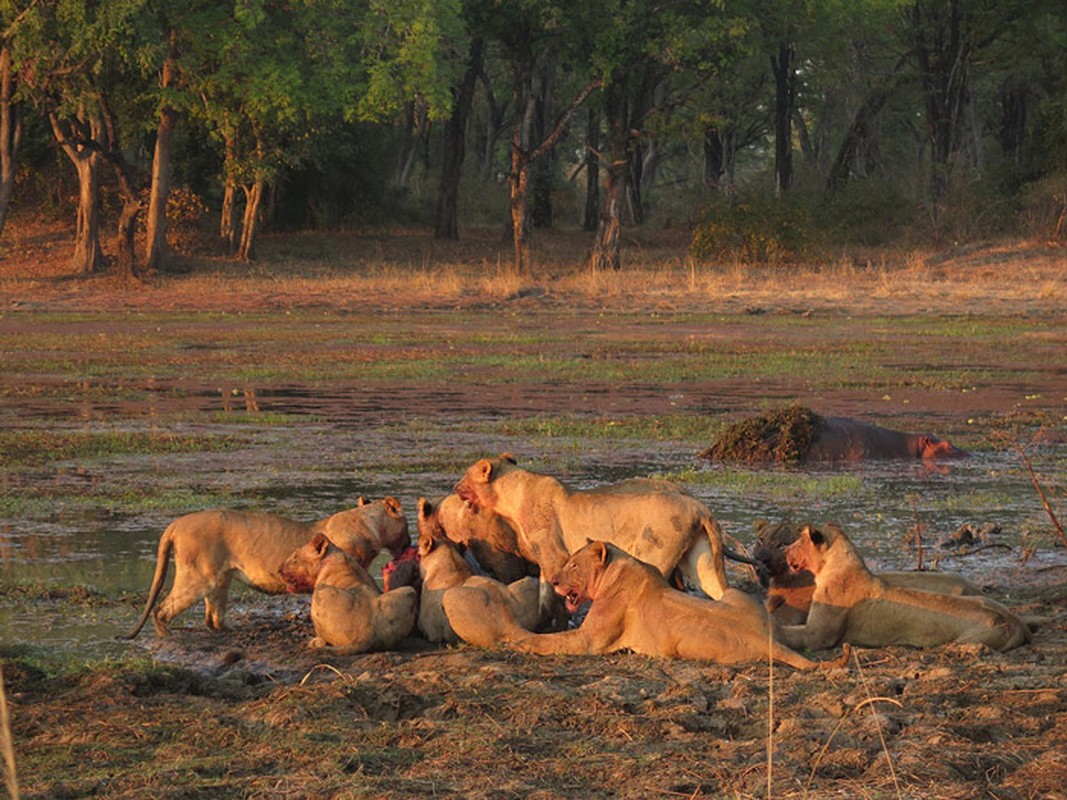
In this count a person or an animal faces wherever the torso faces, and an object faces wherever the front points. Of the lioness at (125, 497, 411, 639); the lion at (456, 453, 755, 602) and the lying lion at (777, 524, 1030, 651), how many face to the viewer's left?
2

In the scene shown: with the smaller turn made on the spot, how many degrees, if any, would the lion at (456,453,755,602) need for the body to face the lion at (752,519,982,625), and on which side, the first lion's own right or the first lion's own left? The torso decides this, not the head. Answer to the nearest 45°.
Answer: approximately 180°

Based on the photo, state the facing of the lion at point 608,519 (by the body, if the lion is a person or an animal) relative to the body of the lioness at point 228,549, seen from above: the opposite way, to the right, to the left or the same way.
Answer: the opposite way

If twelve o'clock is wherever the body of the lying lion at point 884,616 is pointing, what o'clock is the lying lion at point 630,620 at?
the lying lion at point 630,620 is roughly at 11 o'clock from the lying lion at point 884,616.

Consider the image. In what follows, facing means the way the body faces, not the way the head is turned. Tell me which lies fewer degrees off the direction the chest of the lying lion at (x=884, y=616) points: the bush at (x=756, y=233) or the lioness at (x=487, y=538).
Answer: the lioness

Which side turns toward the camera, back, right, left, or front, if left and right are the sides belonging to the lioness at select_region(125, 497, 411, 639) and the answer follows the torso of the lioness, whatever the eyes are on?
right

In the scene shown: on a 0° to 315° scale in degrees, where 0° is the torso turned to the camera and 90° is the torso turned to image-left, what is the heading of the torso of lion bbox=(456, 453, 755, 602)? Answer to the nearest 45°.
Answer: approximately 90°

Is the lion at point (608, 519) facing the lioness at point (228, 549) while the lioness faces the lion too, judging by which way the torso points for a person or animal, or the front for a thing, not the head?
yes

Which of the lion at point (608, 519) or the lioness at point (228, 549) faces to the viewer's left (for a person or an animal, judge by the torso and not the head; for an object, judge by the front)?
the lion

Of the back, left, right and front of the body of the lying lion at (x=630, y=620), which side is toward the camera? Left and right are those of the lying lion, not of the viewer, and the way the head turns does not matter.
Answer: left

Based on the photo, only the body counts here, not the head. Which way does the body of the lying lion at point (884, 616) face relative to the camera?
to the viewer's left

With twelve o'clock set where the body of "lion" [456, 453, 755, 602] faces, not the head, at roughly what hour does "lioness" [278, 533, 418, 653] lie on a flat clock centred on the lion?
The lioness is roughly at 11 o'clock from the lion.
